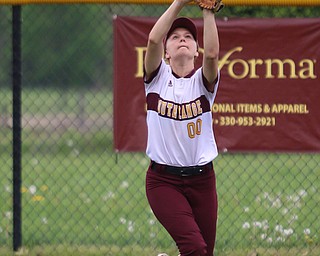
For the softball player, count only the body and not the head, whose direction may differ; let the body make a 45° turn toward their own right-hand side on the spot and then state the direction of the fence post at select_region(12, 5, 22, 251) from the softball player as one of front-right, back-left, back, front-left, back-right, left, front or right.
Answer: right

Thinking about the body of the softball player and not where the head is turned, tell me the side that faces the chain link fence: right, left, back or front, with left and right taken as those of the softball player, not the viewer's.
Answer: back

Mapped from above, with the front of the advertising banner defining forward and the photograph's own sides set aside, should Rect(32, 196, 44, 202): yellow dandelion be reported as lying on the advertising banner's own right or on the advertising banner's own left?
on the advertising banner's own right

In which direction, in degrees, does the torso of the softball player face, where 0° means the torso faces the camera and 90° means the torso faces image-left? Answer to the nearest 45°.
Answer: approximately 0°

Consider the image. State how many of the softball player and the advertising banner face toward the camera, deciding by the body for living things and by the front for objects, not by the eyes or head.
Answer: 2
